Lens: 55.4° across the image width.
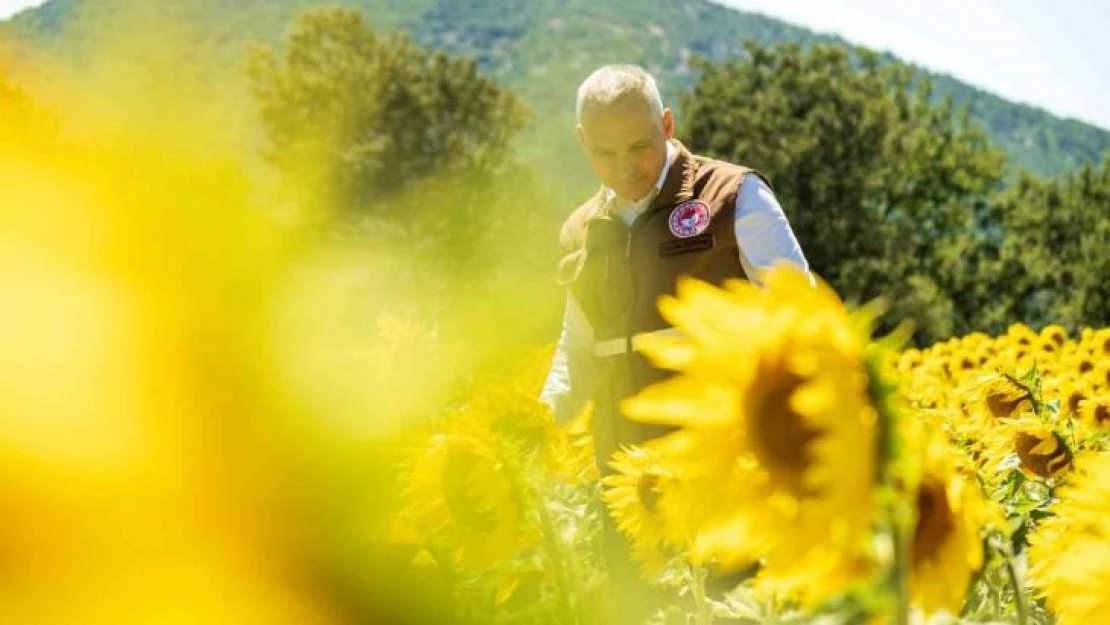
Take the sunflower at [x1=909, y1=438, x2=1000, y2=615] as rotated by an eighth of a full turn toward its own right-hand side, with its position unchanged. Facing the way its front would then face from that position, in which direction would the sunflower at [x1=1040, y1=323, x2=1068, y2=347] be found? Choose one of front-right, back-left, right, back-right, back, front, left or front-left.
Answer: right

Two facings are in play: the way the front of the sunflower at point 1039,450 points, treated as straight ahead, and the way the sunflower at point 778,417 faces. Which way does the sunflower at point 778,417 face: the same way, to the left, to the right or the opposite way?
the same way

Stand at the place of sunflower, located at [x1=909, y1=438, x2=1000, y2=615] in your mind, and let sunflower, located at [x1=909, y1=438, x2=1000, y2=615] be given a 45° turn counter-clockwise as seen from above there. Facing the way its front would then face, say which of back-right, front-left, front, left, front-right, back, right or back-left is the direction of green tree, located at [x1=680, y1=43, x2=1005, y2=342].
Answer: back

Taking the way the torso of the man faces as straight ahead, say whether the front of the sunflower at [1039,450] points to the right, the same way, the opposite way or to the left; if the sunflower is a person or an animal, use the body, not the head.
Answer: the same way

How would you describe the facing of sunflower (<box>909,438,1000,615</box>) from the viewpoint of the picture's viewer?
facing the viewer and to the left of the viewer

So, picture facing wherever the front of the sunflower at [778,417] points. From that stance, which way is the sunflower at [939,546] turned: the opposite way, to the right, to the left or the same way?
the same way

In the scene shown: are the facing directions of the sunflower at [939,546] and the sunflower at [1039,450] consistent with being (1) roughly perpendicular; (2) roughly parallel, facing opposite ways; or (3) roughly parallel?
roughly parallel

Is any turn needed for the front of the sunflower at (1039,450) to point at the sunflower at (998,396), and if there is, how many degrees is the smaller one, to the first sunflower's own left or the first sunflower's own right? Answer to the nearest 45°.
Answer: approximately 135° to the first sunflower's own right

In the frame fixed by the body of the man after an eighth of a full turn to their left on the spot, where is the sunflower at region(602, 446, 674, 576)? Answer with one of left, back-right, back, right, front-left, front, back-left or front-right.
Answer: front

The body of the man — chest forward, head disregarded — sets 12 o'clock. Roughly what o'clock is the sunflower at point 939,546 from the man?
The sunflower is roughly at 10 o'clock from the man.

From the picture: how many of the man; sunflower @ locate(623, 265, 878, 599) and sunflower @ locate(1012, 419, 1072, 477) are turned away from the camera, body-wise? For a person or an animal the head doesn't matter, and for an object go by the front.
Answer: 0

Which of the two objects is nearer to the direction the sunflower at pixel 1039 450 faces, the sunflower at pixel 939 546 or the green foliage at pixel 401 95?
the sunflower
